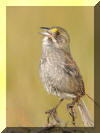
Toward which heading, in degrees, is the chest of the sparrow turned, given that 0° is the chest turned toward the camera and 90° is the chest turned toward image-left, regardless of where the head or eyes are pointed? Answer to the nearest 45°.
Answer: approximately 45°
